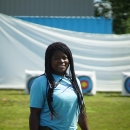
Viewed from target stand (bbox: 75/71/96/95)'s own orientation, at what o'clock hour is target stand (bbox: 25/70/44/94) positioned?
target stand (bbox: 25/70/44/94) is roughly at 3 o'clock from target stand (bbox: 75/71/96/95).

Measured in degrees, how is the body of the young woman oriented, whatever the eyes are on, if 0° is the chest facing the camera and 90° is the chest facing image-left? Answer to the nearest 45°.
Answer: approximately 315°

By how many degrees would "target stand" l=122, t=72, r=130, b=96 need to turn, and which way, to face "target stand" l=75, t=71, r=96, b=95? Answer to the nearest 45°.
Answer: approximately 90° to its right

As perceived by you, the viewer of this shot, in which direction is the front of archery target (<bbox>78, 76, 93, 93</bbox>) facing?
facing the viewer

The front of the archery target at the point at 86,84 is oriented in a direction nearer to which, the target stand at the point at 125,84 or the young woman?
the young woman

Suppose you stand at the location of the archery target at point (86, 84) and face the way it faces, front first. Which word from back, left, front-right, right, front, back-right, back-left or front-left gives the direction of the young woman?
front

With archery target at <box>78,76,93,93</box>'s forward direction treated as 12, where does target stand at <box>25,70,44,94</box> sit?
The target stand is roughly at 3 o'clock from the archery target.

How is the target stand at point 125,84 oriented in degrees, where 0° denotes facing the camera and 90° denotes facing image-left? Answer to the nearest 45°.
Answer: approximately 0°

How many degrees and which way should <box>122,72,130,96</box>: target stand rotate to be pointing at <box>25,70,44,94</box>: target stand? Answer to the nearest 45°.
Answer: approximately 90° to its right

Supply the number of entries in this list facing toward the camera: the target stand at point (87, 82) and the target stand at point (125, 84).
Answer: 2

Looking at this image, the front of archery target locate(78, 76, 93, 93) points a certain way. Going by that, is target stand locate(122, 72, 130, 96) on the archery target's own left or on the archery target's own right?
on the archery target's own left

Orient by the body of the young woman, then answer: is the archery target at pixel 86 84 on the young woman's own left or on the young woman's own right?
on the young woman's own left

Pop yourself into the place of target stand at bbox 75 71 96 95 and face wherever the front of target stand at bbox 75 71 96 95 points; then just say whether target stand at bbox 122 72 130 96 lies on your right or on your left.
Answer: on your left

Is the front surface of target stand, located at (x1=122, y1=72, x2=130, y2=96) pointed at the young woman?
yes
